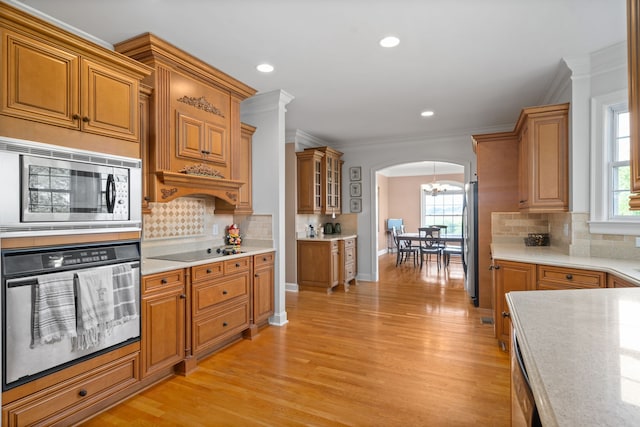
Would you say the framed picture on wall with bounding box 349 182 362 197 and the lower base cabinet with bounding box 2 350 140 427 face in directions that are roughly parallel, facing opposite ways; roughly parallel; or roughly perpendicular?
roughly perpendicular

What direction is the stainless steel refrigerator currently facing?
to the viewer's left

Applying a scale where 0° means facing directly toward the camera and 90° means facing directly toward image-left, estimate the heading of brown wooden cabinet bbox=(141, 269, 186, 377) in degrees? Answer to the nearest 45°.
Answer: approximately 315°

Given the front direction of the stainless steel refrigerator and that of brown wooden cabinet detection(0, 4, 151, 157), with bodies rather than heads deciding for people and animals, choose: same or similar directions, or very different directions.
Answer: very different directions

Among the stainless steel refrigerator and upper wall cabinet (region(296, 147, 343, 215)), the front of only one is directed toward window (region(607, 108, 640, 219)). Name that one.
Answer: the upper wall cabinet

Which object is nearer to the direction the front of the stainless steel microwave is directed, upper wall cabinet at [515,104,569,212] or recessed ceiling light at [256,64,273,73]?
the upper wall cabinet

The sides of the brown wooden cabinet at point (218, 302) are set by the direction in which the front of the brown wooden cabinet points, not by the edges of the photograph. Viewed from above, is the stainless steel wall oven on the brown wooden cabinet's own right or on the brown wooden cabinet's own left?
on the brown wooden cabinet's own right

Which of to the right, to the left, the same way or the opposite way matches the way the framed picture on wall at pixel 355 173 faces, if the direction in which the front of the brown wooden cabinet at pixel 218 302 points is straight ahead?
to the right

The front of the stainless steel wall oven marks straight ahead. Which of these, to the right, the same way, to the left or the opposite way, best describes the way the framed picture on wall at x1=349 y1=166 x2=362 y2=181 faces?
to the right

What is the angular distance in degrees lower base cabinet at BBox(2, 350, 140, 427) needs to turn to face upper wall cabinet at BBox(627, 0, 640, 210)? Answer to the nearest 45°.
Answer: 0° — it already faces it
